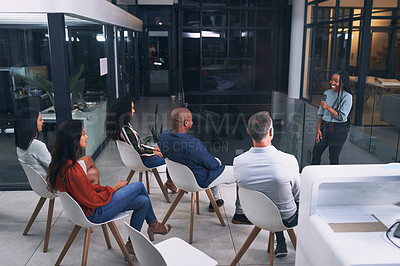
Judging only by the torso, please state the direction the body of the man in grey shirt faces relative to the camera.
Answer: away from the camera

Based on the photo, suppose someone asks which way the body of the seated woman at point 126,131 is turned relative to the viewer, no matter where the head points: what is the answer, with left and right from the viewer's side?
facing to the right of the viewer

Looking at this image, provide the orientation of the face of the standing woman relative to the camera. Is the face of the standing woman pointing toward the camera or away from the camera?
toward the camera

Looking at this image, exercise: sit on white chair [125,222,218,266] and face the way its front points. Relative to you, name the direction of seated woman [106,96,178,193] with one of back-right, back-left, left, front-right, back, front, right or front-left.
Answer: front-left

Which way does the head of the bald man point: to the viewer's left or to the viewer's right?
to the viewer's right

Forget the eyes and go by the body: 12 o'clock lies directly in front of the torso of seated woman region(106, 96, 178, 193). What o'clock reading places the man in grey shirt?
The man in grey shirt is roughly at 2 o'clock from the seated woman.

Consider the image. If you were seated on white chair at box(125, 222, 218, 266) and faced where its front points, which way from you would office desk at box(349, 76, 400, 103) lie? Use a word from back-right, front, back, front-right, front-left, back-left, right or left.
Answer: front

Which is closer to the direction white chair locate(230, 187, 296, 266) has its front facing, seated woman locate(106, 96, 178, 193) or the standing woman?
the standing woman

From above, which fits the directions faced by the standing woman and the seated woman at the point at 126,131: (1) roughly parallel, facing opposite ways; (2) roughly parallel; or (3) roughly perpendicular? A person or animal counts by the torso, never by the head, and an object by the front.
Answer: roughly parallel, facing opposite ways

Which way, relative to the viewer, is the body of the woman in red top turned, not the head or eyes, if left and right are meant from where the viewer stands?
facing to the right of the viewer

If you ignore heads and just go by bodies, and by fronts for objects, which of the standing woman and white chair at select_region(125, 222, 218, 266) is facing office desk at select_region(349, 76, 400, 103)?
the white chair

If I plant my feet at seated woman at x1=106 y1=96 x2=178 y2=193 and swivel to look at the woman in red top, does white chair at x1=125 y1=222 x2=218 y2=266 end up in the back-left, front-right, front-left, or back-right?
front-left

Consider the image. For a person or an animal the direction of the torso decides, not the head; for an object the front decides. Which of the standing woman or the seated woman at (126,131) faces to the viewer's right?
the seated woman

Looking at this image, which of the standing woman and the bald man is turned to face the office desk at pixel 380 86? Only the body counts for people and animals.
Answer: the bald man

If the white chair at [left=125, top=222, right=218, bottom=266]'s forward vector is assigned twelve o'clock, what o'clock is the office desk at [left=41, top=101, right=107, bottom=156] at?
The office desk is roughly at 10 o'clock from the white chair.

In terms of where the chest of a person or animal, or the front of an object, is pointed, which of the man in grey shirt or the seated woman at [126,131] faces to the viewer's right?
the seated woman

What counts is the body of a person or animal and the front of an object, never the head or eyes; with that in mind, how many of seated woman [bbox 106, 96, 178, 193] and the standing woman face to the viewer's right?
1

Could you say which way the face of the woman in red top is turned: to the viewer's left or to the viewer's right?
to the viewer's right

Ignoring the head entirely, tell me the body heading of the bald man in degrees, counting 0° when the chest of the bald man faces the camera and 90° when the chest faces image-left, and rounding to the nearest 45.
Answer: approximately 225°
